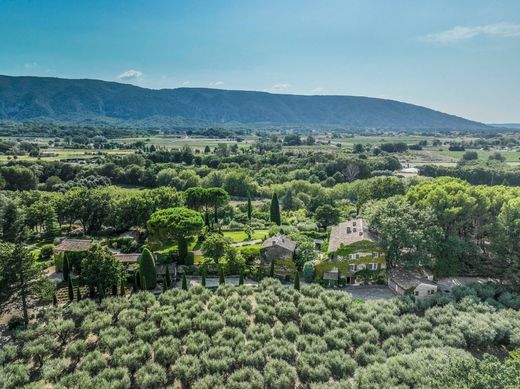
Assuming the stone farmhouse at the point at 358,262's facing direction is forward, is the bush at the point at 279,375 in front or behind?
in front

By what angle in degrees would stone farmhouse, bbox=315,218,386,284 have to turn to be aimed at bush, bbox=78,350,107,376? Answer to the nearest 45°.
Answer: approximately 45° to its right

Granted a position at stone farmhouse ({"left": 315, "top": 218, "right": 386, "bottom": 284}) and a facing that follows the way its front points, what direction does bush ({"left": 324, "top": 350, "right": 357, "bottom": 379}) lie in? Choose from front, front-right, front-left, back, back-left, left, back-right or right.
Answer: front

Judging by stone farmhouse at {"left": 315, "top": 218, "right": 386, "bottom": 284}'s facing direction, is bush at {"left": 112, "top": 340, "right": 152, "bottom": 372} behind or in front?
in front

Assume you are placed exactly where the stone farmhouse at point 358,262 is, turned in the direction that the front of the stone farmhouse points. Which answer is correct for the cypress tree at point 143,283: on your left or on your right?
on your right

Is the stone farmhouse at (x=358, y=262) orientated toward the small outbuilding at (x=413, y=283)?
no

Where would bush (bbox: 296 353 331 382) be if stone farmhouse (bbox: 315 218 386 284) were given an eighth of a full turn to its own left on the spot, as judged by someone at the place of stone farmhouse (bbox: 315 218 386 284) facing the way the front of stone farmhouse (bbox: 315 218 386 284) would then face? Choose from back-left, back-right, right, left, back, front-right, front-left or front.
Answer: front-right

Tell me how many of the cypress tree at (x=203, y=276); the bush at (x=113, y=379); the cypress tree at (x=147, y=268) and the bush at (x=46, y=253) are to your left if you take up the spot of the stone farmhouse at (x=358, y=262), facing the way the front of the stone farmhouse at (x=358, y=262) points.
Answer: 0

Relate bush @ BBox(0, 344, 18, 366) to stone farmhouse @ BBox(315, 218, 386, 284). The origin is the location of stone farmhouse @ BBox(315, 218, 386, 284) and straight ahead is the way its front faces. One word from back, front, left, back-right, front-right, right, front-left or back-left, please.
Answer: front-right

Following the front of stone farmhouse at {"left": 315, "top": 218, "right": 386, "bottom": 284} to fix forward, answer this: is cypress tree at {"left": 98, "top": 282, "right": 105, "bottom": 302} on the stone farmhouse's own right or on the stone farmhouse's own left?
on the stone farmhouse's own right

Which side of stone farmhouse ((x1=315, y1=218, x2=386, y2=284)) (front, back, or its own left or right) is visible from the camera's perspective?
front

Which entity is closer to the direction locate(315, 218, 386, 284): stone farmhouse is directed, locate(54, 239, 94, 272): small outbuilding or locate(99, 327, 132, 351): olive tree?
the olive tree

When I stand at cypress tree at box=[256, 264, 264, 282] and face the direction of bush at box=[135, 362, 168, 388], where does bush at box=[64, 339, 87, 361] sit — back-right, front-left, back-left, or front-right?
front-right

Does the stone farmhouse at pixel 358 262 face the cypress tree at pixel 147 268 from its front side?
no

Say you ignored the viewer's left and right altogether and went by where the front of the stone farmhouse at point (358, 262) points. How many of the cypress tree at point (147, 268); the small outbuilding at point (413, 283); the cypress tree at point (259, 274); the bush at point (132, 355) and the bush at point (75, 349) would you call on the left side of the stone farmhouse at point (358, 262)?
1

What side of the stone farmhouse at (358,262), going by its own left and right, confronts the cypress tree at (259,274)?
right

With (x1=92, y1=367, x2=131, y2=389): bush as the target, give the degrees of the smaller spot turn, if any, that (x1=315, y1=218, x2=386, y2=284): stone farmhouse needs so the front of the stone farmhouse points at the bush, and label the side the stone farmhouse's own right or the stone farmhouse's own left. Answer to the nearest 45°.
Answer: approximately 45° to the stone farmhouse's own right

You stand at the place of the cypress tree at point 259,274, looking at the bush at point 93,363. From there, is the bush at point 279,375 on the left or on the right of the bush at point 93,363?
left

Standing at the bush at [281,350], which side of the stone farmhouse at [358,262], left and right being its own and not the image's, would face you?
front

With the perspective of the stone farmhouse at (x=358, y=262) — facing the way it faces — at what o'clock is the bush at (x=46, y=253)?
The bush is roughly at 3 o'clock from the stone farmhouse.
